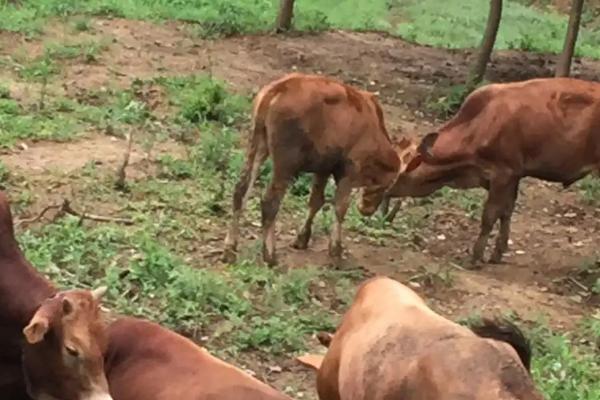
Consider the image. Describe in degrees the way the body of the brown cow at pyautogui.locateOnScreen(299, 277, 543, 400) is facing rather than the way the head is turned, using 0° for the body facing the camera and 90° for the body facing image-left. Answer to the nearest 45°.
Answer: approximately 135°

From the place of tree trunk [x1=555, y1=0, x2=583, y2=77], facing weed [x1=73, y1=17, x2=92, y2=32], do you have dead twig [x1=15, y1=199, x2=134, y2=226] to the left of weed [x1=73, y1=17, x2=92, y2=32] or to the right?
left

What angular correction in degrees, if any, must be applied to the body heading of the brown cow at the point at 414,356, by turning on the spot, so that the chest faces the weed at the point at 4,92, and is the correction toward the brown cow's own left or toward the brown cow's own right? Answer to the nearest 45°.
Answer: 0° — it already faces it

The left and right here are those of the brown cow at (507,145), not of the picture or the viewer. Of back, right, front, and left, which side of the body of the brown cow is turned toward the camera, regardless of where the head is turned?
left

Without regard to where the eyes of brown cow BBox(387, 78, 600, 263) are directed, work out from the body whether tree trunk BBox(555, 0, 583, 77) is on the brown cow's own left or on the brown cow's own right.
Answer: on the brown cow's own right

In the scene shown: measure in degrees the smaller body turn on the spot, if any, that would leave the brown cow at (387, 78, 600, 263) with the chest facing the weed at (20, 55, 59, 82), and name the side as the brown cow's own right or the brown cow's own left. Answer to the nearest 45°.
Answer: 0° — it already faces it

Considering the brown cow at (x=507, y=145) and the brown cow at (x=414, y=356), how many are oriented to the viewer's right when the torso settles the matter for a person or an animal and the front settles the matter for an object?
0

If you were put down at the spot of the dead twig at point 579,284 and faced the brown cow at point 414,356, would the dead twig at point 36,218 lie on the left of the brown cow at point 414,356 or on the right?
right

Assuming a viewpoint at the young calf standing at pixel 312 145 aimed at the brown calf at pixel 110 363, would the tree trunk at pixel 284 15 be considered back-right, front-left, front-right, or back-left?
back-right

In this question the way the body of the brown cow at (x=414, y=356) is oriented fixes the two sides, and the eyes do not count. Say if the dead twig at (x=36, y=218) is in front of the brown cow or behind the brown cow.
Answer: in front
